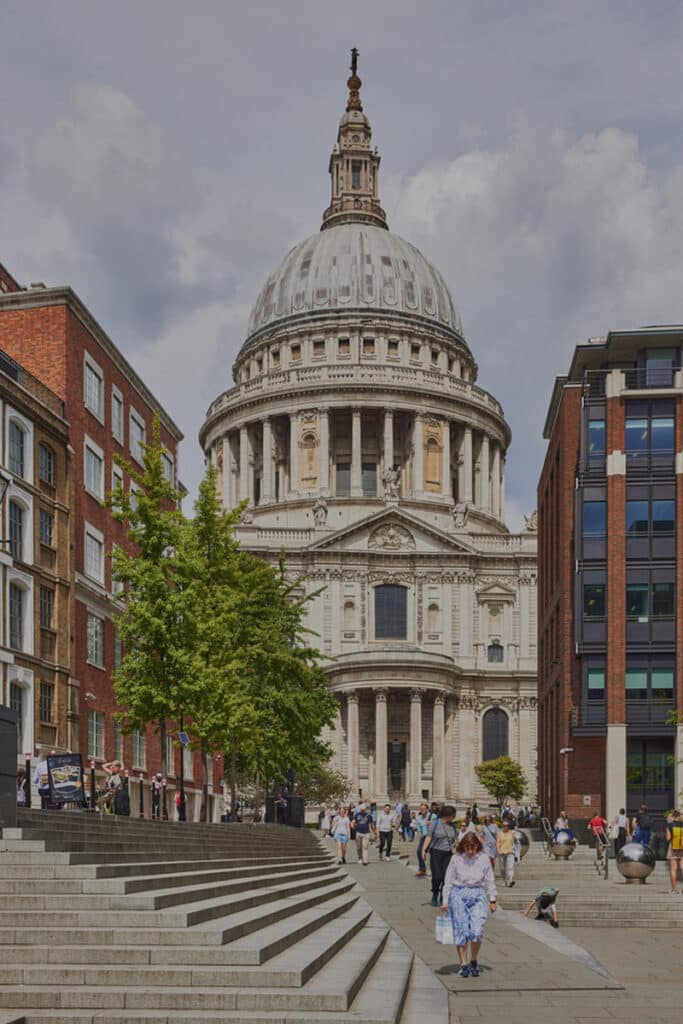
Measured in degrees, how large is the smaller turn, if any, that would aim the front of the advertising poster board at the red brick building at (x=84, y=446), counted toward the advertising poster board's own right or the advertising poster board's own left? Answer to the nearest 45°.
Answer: approximately 180°

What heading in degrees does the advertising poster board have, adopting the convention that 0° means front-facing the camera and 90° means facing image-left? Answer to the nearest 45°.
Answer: approximately 0°

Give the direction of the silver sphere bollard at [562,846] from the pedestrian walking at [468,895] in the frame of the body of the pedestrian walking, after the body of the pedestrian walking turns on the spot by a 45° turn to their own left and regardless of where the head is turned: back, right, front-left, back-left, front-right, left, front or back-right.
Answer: back-left

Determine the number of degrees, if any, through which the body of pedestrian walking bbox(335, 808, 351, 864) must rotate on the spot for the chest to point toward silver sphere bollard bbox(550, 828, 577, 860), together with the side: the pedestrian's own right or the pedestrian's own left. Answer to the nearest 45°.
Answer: approximately 90° to the pedestrian's own left

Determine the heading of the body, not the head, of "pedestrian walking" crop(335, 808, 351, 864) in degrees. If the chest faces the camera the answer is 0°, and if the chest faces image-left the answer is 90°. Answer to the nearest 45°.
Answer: approximately 0°

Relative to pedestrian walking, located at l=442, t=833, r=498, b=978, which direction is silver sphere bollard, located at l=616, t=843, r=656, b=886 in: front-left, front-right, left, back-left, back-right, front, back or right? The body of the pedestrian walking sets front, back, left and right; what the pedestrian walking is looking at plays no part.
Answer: back

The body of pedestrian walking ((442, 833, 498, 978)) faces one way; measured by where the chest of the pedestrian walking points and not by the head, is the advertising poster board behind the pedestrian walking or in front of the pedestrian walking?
behind
